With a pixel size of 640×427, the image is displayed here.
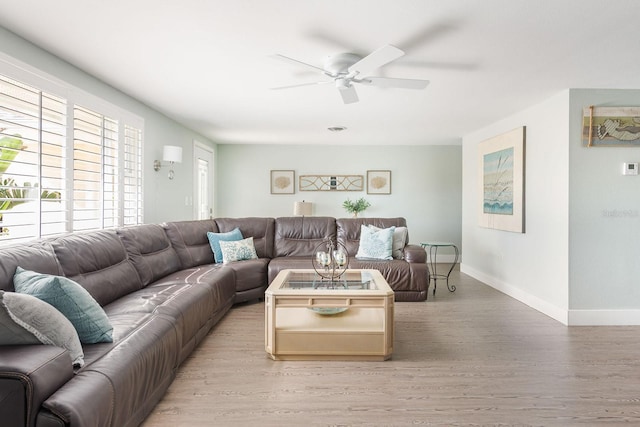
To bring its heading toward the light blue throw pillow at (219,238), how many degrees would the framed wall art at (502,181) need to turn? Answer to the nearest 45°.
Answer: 0° — it already faces it

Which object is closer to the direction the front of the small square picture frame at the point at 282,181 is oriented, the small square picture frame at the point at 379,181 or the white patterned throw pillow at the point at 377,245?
the white patterned throw pillow

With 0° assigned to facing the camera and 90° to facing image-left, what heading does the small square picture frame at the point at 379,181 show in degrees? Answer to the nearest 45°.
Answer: approximately 0°

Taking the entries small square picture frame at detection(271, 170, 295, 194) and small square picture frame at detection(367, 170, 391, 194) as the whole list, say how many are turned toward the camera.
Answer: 2

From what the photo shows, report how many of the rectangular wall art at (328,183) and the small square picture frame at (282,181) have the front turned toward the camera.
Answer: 2

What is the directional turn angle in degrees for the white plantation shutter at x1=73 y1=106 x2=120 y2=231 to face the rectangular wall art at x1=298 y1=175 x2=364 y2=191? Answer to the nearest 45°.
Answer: approximately 90° to its left

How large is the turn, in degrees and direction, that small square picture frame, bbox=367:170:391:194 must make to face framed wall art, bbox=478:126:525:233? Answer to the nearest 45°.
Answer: approximately 45° to its left

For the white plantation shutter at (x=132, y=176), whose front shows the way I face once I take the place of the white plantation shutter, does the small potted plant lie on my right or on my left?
on my left

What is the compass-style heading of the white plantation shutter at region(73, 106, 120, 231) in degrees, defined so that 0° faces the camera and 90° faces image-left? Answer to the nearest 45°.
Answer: approximately 315°

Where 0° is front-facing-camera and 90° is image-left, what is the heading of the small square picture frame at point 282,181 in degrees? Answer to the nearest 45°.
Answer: approximately 0°
